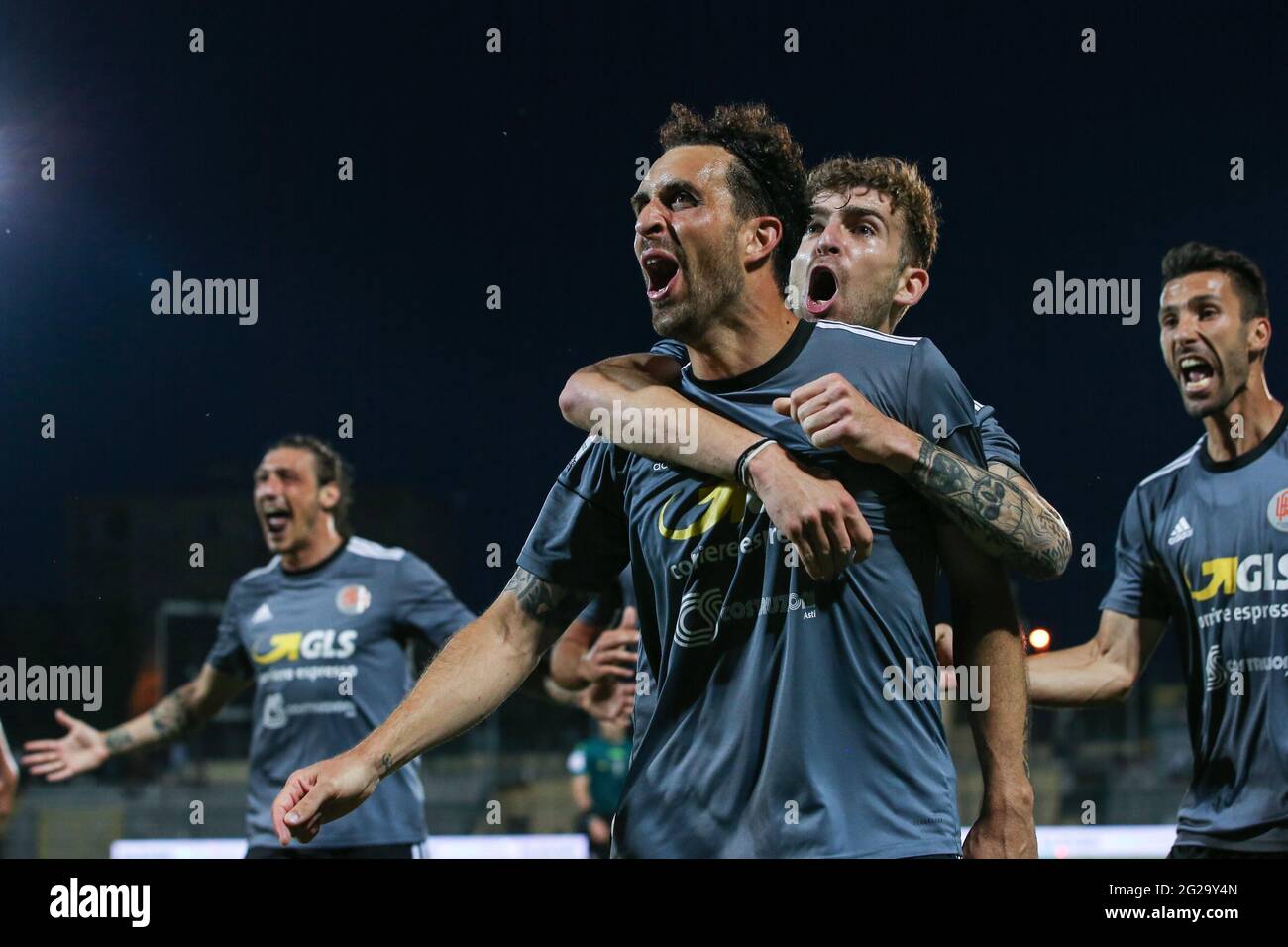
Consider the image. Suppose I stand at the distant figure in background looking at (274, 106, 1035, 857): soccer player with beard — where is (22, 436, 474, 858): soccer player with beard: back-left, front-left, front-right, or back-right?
front-right

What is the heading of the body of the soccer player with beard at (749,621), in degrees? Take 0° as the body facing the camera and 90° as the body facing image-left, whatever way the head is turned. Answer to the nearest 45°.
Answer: approximately 45°

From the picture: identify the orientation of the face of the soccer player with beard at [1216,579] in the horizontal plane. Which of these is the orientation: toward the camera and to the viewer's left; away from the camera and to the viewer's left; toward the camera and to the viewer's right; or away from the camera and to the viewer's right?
toward the camera and to the viewer's left

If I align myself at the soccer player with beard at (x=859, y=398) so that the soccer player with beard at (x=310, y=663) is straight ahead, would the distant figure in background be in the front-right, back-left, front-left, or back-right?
front-right

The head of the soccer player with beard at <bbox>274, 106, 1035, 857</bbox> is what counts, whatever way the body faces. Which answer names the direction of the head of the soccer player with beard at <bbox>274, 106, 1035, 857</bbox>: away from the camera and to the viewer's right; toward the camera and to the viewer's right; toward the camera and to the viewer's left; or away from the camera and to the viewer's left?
toward the camera and to the viewer's left

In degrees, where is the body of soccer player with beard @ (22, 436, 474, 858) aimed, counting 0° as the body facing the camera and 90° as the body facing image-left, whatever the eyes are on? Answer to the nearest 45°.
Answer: approximately 45°

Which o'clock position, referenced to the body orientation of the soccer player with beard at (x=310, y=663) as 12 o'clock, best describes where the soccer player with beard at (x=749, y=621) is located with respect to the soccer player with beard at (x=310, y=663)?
the soccer player with beard at (x=749, y=621) is roughly at 10 o'clock from the soccer player with beard at (x=310, y=663).

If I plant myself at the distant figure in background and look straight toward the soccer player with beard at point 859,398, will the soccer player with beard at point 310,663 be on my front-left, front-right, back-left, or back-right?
front-right

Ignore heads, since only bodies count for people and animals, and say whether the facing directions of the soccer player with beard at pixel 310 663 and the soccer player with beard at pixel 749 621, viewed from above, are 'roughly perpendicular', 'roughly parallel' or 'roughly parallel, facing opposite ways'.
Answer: roughly parallel

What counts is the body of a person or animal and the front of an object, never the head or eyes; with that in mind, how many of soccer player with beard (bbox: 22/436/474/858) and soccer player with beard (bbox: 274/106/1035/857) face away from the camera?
0

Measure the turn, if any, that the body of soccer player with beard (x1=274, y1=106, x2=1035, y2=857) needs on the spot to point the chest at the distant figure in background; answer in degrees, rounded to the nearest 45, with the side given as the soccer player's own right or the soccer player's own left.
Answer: approximately 135° to the soccer player's own right

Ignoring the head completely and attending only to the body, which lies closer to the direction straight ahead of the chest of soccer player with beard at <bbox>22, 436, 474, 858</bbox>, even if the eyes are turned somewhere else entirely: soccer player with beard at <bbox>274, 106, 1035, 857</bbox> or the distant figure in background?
the soccer player with beard
